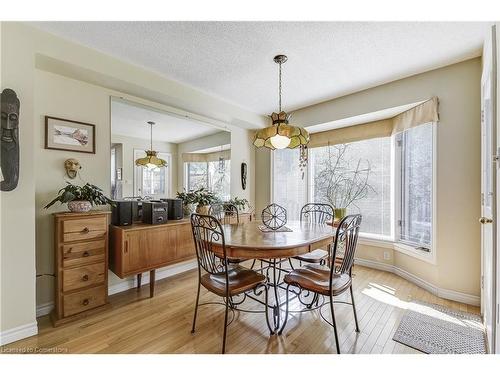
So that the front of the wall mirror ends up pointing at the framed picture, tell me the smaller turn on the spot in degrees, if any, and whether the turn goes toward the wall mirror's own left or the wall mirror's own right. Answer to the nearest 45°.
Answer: approximately 90° to the wall mirror's own right

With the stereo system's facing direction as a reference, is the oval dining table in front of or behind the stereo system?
in front

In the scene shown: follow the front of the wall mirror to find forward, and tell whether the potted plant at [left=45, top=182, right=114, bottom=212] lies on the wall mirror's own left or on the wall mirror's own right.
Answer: on the wall mirror's own right

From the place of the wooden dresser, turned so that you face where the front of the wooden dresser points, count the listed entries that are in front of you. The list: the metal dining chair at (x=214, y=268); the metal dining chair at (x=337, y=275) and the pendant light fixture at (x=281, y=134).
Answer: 3

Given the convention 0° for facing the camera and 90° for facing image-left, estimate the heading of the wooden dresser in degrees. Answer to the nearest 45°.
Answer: approximately 315°

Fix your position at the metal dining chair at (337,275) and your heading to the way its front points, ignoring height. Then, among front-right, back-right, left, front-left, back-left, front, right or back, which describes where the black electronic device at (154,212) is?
front-left

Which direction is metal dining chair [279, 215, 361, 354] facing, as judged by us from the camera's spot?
facing away from the viewer and to the left of the viewer

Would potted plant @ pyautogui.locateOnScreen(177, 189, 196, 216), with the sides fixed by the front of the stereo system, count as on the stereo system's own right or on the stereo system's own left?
on the stereo system's own left

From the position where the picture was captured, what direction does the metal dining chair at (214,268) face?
facing away from the viewer and to the right of the viewer

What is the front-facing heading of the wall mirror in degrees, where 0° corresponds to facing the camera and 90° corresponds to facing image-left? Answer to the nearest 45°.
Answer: approximately 315°

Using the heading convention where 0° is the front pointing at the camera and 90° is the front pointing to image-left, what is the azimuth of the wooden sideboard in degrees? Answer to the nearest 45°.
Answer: approximately 315°
